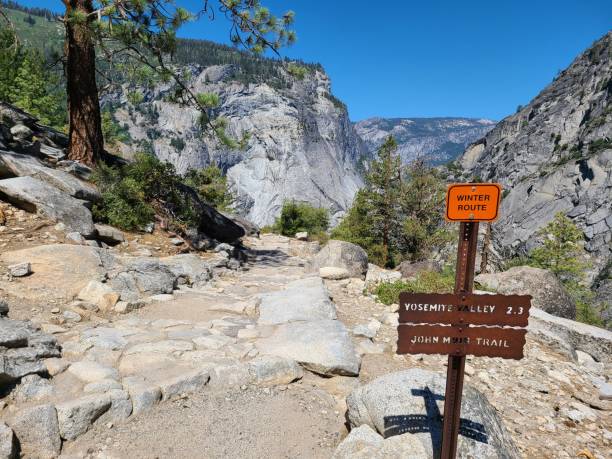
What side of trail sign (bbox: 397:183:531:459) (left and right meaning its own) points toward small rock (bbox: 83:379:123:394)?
right

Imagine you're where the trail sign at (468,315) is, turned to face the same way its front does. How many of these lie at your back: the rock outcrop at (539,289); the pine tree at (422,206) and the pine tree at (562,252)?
3

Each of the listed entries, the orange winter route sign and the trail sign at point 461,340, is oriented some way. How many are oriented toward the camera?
2

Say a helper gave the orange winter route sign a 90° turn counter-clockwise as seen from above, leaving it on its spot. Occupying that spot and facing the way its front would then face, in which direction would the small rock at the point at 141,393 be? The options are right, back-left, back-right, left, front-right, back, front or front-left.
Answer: back

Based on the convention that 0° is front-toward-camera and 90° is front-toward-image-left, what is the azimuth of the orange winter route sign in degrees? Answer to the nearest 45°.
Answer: approximately 0°

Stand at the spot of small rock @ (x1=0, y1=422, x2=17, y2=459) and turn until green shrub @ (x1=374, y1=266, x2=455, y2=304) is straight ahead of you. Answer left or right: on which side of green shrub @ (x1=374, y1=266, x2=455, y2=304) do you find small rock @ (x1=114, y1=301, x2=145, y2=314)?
left

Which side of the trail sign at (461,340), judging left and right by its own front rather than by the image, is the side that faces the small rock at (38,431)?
right

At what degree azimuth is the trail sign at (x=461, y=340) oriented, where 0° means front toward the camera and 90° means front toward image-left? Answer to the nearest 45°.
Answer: approximately 0°

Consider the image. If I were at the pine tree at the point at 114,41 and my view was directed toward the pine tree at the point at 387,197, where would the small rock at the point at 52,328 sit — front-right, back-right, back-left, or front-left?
back-right

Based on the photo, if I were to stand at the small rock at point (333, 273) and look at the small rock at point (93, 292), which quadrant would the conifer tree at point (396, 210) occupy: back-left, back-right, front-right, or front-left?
back-right

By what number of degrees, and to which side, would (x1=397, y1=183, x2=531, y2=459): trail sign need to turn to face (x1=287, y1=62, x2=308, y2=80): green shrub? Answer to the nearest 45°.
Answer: approximately 135° to its right

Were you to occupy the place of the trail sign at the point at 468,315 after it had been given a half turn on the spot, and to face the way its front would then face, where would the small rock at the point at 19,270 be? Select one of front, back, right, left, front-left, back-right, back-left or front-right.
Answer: left

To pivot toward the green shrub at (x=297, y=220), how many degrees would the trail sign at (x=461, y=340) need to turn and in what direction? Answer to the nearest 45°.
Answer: approximately 135° to its right
